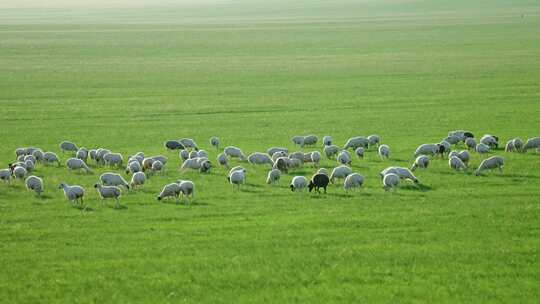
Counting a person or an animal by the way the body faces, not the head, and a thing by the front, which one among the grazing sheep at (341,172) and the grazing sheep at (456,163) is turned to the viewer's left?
the grazing sheep at (341,172)

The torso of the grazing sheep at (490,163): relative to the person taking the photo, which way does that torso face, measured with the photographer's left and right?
facing to the left of the viewer

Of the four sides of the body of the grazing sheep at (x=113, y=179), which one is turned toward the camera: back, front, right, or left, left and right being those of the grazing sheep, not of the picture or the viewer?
right

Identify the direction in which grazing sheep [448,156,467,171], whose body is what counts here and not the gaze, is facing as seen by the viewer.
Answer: to the viewer's right

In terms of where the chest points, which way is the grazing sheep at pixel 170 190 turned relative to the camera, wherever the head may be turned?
to the viewer's left

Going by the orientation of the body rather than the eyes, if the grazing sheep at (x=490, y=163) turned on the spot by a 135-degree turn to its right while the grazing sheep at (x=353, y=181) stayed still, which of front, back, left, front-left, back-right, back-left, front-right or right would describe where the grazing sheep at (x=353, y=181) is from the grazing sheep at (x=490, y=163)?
back

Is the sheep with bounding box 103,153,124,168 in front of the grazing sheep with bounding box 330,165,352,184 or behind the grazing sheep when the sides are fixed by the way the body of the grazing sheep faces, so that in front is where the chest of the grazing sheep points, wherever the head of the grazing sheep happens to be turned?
in front
